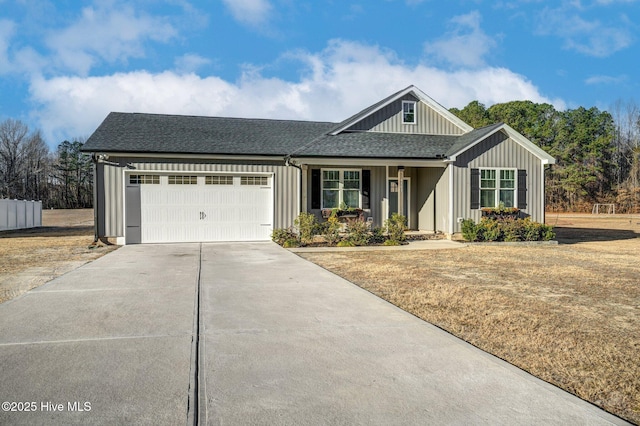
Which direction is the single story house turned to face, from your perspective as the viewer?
facing the viewer

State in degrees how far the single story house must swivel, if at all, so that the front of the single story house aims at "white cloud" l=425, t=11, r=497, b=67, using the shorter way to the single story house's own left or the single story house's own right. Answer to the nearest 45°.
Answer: approximately 135° to the single story house's own left

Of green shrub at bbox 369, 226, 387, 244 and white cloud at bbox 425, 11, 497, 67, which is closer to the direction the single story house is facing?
the green shrub

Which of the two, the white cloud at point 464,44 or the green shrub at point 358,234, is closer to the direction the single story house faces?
the green shrub

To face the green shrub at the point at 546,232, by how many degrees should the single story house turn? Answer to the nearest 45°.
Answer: approximately 90° to its left
